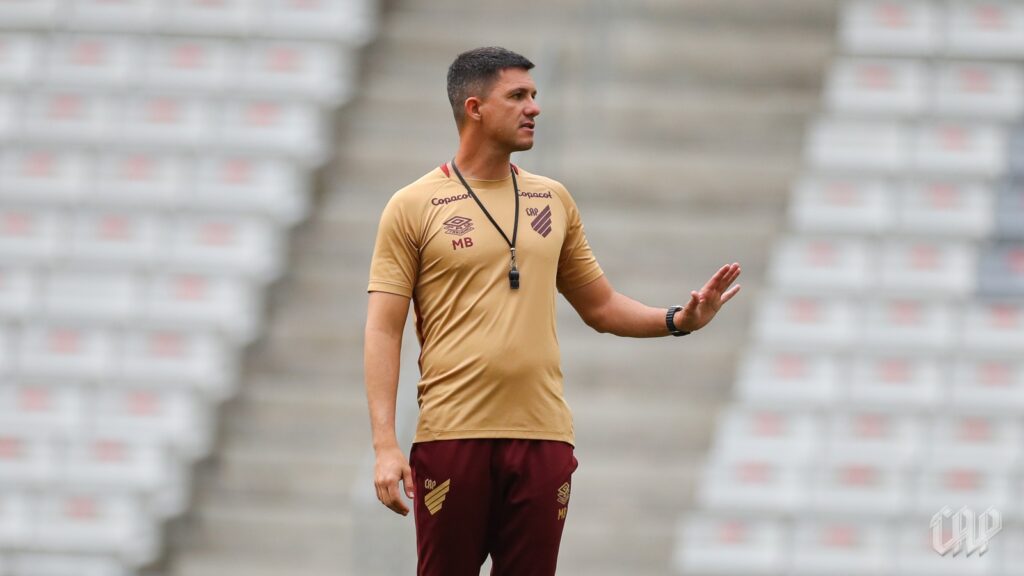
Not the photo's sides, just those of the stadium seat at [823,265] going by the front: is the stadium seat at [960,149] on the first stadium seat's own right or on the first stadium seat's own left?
on the first stadium seat's own left

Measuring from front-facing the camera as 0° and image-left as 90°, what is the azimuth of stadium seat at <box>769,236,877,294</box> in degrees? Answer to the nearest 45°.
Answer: approximately 0°

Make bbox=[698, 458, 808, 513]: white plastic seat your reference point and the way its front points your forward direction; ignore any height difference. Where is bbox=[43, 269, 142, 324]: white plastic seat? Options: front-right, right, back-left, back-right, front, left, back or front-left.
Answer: right

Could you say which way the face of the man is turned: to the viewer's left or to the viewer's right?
to the viewer's right

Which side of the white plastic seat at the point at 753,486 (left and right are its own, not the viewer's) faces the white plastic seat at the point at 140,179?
right

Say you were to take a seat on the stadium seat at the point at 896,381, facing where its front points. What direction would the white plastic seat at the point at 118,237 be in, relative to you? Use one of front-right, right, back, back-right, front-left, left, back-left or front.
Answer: right

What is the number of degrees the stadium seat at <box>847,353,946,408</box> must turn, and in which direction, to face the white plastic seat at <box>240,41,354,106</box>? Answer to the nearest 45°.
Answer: approximately 90° to its right

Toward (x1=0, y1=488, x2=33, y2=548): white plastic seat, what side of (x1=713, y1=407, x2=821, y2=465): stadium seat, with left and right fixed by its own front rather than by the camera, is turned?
right

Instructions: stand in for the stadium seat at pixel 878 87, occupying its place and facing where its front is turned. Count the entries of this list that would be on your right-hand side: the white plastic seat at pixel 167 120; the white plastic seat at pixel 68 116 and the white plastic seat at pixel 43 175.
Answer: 3

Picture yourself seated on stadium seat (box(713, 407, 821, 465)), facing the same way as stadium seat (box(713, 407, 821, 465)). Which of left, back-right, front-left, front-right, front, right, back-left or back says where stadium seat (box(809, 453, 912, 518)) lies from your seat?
left

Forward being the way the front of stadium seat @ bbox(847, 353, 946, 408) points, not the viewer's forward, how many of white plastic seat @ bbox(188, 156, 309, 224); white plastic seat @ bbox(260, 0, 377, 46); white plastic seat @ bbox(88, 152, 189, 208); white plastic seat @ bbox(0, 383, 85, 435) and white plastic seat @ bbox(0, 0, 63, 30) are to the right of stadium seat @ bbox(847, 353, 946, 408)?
5

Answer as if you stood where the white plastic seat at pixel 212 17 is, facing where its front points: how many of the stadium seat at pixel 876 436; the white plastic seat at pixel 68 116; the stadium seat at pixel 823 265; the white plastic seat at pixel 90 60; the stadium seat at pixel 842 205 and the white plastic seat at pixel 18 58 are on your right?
3
